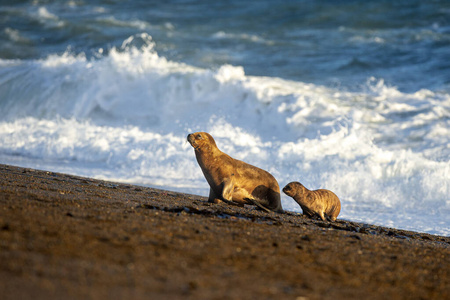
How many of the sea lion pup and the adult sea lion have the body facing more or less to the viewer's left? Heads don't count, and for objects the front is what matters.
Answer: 2

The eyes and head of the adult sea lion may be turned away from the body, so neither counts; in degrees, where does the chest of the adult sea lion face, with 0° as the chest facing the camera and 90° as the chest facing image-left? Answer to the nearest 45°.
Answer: approximately 90°

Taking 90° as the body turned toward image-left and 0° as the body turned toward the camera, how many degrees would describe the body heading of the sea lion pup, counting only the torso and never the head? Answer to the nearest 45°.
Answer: approximately 90°

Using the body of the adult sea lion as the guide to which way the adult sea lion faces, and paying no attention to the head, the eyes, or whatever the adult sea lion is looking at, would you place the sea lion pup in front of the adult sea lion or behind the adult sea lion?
behind

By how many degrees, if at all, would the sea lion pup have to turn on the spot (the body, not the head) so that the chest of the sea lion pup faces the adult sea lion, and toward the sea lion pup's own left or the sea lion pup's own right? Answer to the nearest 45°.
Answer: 0° — it already faces it

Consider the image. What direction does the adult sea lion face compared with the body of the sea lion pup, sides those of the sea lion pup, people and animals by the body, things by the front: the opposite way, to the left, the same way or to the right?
the same way
